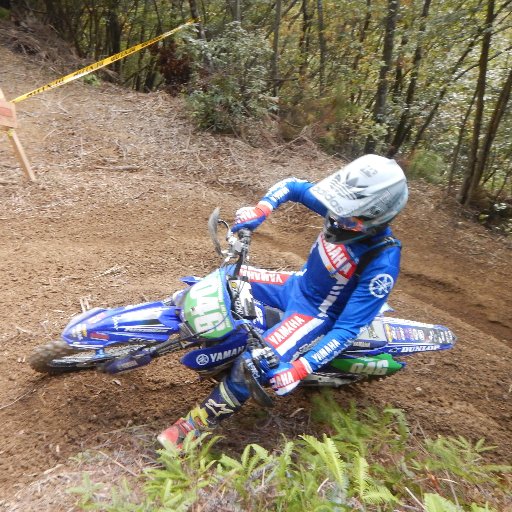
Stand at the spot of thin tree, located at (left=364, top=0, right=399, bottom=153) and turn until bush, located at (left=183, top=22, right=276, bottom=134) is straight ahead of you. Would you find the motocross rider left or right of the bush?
left

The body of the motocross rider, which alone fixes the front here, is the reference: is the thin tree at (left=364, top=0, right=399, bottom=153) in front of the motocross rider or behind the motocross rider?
behind

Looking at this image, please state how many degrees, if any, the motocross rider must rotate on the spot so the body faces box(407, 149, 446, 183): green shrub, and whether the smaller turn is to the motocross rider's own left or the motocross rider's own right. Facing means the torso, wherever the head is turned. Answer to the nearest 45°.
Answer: approximately 135° to the motocross rider's own right

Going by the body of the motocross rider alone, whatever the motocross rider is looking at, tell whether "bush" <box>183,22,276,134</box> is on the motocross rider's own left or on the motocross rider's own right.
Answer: on the motocross rider's own right

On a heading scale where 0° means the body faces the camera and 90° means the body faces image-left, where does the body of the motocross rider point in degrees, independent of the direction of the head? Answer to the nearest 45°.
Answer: approximately 45°

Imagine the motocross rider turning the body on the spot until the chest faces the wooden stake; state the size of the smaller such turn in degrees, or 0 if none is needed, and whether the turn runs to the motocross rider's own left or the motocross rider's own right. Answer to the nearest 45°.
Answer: approximately 90° to the motocross rider's own right
